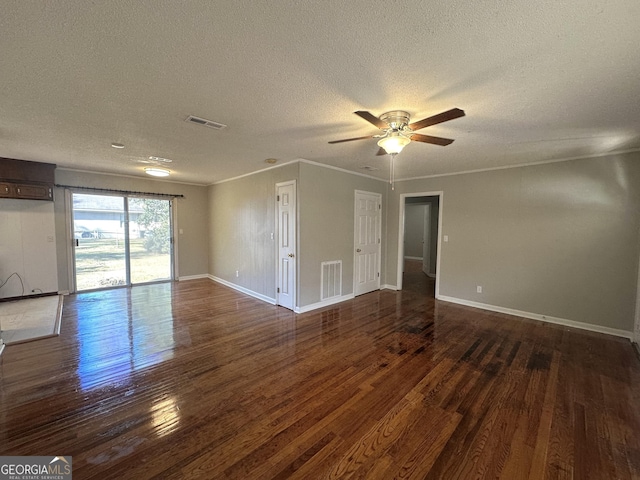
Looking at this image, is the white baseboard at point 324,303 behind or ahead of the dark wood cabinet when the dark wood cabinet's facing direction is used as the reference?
ahead

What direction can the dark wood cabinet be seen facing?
toward the camera

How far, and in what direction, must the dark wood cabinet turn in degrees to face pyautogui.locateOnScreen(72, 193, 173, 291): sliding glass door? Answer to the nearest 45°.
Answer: approximately 90° to its left

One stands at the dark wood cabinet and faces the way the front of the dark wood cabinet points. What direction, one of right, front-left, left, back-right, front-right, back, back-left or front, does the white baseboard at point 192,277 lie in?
left

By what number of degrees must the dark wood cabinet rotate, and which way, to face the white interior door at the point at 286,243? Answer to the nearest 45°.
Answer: approximately 45° to its left

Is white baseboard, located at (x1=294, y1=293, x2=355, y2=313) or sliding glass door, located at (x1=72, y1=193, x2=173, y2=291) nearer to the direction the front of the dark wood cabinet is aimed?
the white baseboard
